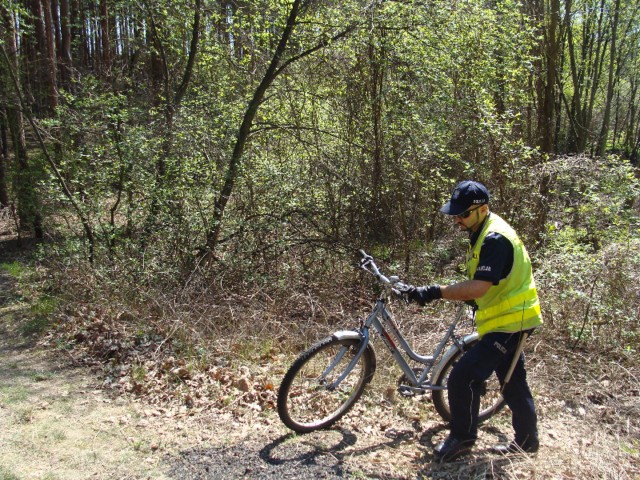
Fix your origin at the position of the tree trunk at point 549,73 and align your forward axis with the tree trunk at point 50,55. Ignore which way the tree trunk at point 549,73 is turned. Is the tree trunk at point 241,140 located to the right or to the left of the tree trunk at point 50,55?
left

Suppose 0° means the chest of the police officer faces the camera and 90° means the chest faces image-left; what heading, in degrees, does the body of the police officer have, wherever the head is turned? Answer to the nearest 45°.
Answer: approximately 90°

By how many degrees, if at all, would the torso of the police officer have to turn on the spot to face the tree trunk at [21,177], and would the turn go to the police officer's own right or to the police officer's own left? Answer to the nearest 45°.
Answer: approximately 45° to the police officer's own right

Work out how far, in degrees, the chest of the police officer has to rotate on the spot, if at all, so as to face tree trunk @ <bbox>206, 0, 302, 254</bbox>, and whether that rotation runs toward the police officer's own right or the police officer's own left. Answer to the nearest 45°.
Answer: approximately 45° to the police officer's own right

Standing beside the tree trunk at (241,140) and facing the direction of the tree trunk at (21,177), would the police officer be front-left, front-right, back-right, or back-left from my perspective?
back-left
